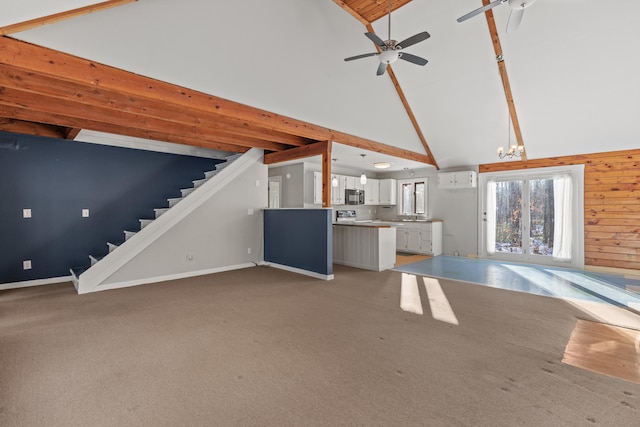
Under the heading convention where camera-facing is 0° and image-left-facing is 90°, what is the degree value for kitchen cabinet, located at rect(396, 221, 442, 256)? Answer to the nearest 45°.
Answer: approximately 45°

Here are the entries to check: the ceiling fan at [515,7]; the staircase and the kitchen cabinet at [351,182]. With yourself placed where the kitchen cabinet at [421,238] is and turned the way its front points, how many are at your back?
0

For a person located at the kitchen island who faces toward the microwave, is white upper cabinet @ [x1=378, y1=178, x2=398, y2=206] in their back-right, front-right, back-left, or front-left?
front-right

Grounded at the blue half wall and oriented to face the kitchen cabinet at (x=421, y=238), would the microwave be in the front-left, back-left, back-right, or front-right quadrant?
front-left

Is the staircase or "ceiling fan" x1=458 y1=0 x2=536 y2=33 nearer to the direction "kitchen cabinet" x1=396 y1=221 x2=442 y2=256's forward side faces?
the staircase

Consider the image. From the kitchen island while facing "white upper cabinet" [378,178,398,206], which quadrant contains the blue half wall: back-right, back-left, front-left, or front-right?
back-left

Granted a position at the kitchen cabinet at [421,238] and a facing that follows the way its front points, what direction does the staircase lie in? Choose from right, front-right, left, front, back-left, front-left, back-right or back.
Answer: front

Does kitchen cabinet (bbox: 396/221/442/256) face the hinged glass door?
no

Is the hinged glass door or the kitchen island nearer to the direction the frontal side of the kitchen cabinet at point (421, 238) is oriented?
the kitchen island

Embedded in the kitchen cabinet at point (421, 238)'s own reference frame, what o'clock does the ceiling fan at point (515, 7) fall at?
The ceiling fan is roughly at 10 o'clock from the kitchen cabinet.

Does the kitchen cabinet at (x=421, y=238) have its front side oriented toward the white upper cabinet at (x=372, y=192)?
no

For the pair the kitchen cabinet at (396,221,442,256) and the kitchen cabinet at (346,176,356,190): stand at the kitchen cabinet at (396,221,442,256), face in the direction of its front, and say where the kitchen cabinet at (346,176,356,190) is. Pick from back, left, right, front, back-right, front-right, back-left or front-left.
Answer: front-right

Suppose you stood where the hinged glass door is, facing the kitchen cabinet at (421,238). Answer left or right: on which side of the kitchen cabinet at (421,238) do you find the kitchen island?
left

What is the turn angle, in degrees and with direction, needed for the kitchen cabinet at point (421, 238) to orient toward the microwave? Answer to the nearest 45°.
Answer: approximately 45° to its right
